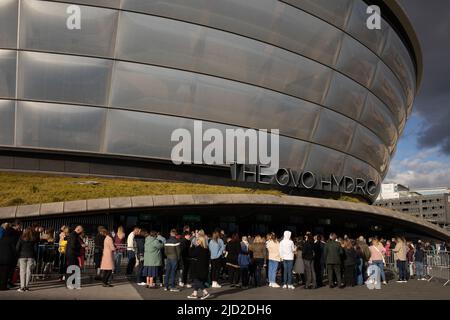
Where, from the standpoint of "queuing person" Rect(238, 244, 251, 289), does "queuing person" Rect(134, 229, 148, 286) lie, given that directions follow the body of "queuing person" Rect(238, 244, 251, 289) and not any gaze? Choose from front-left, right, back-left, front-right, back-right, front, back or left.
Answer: left

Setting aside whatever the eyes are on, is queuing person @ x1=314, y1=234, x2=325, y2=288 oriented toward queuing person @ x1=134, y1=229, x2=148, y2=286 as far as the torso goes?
no

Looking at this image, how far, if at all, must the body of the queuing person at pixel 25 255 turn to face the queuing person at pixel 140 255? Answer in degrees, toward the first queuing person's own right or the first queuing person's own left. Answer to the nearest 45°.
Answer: approximately 45° to the first queuing person's own right

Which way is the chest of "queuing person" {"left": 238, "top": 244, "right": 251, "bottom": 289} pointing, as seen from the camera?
away from the camera

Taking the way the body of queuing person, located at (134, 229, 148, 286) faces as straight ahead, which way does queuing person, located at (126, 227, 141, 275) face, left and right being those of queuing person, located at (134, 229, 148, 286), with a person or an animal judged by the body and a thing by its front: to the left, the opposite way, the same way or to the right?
the same way

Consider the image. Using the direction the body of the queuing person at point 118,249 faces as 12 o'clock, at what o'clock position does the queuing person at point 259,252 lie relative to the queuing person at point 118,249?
the queuing person at point 259,252 is roughly at 4 o'clock from the queuing person at point 118,249.

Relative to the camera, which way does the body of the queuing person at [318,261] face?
away from the camera

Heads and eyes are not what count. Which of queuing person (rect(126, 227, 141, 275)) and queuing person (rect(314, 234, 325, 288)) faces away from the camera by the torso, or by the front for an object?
queuing person (rect(314, 234, 325, 288))

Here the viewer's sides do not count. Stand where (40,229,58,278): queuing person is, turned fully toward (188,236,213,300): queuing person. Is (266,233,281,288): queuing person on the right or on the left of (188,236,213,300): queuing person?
left

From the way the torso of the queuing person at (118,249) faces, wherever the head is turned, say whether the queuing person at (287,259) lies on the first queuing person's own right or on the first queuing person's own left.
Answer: on the first queuing person's own right

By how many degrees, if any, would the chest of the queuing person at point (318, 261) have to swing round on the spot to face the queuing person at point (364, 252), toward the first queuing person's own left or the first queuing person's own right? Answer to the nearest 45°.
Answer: approximately 45° to the first queuing person's own right

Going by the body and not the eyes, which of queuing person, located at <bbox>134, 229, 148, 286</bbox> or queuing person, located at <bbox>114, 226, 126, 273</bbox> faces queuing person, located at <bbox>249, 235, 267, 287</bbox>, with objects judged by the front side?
queuing person, located at <bbox>134, 229, 148, 286</bbox>

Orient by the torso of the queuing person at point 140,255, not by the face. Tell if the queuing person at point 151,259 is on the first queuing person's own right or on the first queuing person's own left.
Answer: on the first queuing person's own right
